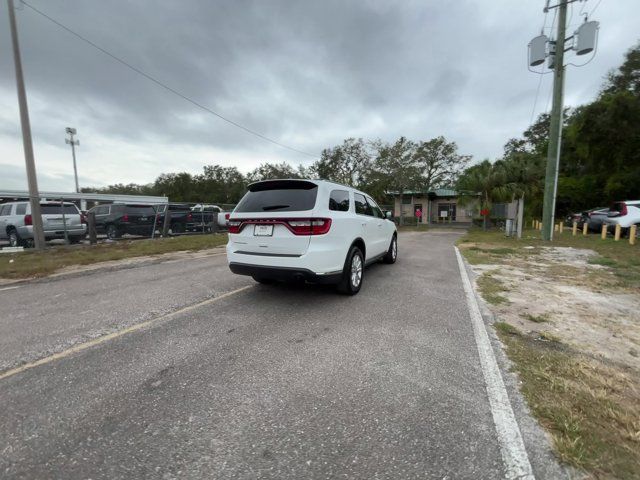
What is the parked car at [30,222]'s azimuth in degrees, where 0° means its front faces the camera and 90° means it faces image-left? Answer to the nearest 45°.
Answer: approximately 135°

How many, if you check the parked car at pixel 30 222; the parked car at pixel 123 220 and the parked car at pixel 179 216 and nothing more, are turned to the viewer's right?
0

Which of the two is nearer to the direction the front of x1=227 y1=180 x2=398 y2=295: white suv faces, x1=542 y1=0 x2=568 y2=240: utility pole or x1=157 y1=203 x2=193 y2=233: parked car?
the utility pole

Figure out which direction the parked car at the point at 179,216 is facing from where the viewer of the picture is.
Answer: facing away from the viewer and to the left of the viewer

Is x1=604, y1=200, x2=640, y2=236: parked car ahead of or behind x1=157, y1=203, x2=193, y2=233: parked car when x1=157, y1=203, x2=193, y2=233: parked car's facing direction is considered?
behind

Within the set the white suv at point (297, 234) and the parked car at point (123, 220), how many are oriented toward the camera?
0

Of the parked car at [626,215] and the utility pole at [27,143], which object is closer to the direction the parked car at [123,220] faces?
the utility pole

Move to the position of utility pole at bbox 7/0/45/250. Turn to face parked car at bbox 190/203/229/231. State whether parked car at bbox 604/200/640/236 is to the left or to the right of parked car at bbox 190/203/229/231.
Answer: right

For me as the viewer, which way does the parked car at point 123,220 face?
facing away from the viewer and to the left of the viewer

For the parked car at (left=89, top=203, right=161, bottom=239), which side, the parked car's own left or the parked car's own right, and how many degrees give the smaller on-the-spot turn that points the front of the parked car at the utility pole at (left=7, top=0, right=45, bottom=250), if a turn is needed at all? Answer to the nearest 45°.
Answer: approximately 90° to the parked car's own left

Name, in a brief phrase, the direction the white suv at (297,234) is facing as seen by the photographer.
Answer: facing away from the viewer and to the right of the viewer

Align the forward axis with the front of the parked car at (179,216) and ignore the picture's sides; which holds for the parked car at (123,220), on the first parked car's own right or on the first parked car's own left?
on the first parked car's own left

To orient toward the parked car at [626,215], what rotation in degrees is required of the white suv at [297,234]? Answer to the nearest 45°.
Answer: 0° — it already faces it
